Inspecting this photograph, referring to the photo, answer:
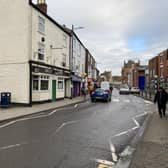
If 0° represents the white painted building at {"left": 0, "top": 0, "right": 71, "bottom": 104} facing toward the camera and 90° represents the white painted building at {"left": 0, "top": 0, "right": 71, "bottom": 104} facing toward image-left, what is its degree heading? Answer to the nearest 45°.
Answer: approximately 315°
